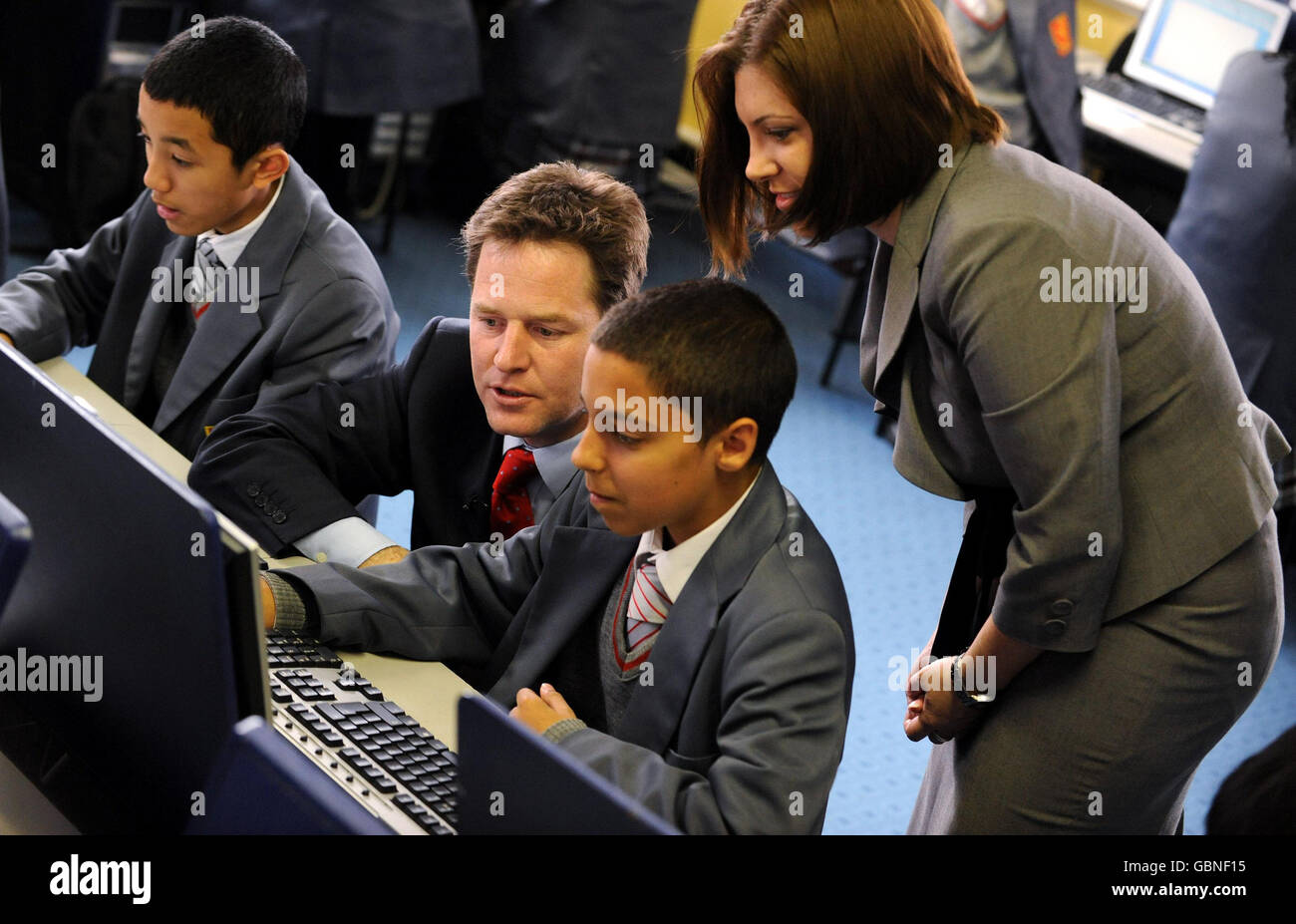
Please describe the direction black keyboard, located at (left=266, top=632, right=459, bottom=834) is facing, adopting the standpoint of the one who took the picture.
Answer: facing away from the viewer and to the right of the viewer

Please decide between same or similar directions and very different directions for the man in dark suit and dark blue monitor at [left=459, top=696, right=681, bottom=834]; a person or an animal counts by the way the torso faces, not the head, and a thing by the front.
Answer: very different directions

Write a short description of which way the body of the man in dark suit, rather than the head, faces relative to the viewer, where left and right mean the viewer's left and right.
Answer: facing the viewer and to the left of the viewer

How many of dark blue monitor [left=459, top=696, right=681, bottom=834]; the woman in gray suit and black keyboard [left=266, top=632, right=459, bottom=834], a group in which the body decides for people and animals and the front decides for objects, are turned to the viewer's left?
1

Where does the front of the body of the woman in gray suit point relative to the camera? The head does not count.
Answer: to the viewer's left

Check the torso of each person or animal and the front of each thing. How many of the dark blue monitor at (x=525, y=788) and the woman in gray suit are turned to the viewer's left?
1

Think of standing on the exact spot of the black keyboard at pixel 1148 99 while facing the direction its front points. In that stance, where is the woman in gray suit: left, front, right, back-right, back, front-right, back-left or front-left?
front-left

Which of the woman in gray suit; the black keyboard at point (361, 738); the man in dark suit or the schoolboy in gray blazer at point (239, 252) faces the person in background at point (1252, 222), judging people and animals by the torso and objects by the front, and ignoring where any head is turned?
the black keyboard

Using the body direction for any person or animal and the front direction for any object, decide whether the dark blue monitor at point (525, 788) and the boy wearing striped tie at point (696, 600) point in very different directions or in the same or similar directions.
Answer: very different directions

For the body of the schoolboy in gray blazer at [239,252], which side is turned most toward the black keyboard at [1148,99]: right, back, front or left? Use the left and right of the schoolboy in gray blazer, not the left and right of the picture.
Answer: back

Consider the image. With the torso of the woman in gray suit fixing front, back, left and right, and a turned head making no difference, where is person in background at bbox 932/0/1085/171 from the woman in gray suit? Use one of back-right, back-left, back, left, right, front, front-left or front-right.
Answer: right
